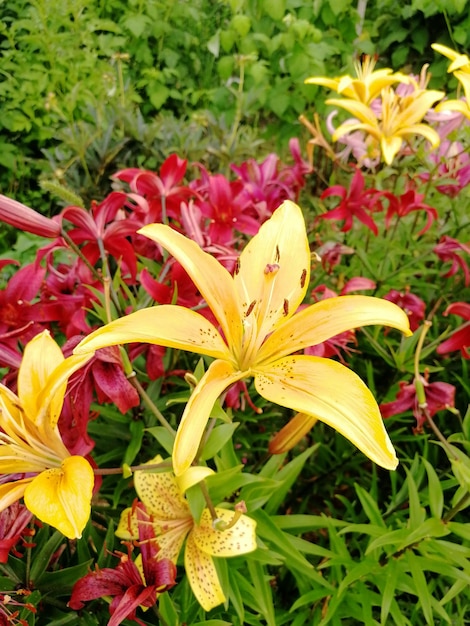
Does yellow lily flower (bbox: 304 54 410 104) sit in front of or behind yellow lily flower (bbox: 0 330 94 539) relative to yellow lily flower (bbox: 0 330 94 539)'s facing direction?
behind
